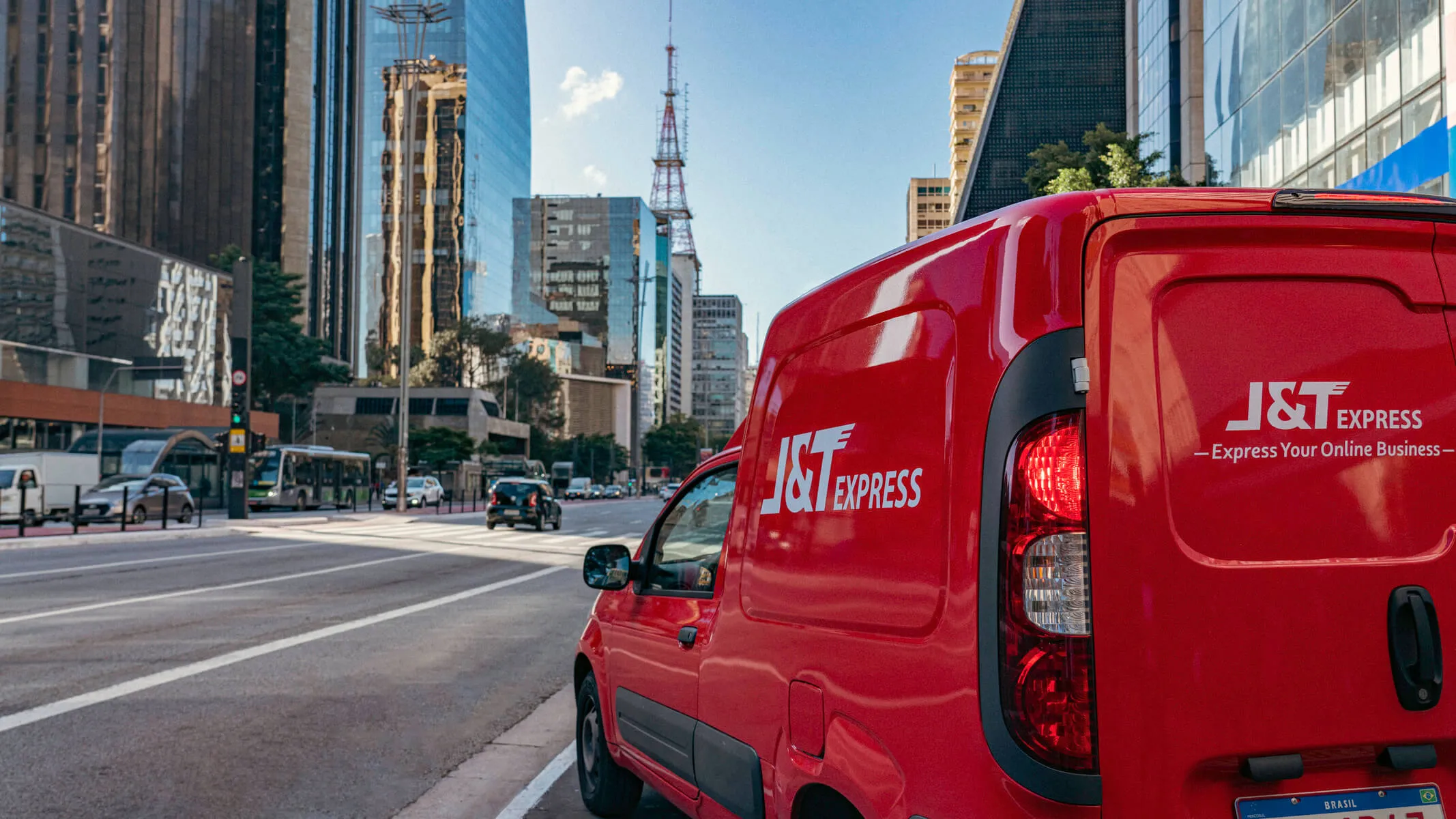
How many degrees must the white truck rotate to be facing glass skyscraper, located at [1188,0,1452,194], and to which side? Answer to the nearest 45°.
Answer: approximately 90° to its left

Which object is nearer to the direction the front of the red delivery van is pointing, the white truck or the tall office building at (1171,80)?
the white truck

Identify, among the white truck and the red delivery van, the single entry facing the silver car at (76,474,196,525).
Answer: the red delivery van

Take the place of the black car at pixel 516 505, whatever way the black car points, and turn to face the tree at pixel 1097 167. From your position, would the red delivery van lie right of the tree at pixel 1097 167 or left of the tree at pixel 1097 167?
right

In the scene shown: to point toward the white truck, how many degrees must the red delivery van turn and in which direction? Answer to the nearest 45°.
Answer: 0° — it already faces it

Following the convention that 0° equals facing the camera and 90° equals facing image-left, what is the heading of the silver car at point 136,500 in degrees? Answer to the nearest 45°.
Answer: approximately 45°

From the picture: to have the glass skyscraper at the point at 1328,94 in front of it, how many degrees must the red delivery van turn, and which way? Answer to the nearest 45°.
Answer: approximately 45° to its right

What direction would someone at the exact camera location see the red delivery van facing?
facing away from the viewer and to the left of the viewer

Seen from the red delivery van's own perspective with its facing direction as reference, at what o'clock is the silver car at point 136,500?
The silver car is roughly at 12 o'clock from the red delivery van.

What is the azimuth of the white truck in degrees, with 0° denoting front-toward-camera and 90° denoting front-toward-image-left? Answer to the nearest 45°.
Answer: approximately 45°
